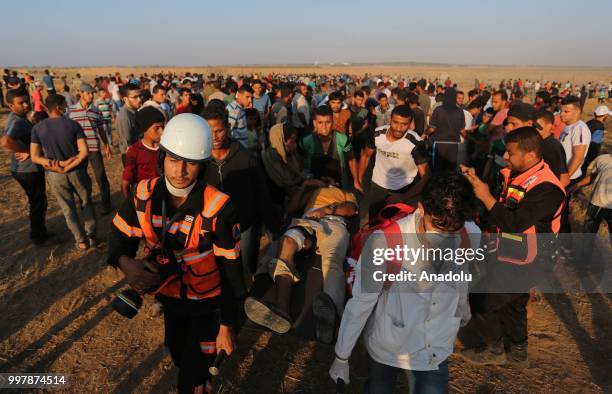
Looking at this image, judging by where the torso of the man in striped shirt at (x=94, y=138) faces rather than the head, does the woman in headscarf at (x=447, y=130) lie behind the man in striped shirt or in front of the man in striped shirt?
in front

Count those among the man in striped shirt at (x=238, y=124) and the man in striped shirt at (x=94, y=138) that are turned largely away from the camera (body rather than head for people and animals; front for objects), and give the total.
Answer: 0

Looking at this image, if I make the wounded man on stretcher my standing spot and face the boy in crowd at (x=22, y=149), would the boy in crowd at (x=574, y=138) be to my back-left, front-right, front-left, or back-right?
back-right

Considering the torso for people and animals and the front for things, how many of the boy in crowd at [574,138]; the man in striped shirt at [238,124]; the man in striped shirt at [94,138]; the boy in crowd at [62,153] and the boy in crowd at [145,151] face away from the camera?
1

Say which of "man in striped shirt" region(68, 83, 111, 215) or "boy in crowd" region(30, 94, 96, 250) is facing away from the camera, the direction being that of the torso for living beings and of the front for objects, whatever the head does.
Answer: the boy in crowd

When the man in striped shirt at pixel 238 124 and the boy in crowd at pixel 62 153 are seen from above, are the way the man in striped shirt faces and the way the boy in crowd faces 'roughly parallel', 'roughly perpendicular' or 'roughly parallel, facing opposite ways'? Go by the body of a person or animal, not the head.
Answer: roughly parallel, facing opposite ways

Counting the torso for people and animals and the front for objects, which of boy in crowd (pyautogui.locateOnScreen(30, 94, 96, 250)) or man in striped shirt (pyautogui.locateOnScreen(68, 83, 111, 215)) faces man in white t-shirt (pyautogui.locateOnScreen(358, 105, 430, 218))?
the man in striped shirt

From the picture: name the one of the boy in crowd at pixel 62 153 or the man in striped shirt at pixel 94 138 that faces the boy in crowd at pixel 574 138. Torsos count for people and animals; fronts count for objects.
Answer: the man in striped shirt

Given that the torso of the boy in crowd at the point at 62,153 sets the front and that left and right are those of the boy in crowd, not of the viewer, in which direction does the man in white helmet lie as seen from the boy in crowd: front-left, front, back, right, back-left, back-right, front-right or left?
back

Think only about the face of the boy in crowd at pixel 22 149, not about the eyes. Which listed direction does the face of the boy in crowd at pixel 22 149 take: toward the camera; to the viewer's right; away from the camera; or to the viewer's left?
to the viewer's right

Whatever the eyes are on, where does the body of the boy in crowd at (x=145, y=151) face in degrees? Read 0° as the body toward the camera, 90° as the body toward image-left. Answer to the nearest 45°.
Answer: approximately 315°

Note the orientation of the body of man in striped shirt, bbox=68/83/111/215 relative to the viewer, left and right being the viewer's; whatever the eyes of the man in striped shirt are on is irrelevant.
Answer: facing the viewer and to the right of the viewer

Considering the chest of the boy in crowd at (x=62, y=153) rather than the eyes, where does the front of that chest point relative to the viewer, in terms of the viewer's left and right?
facing away from the viewer
